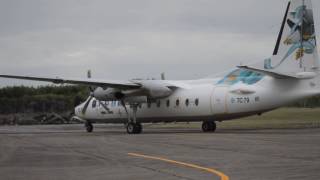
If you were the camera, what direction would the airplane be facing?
facing away from the viewer and to the left of the viewer
